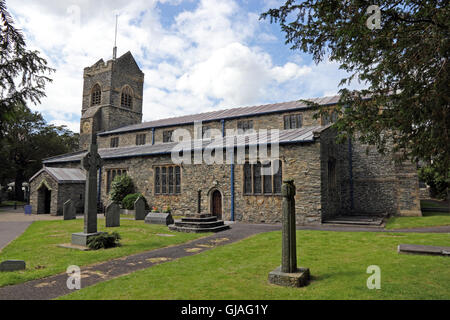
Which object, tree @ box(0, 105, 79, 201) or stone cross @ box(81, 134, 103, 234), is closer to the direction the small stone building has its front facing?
the stone cross

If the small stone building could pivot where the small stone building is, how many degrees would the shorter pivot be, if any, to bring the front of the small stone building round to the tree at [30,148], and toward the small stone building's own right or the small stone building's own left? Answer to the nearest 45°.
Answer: approximately 135° to the small stone building's own right

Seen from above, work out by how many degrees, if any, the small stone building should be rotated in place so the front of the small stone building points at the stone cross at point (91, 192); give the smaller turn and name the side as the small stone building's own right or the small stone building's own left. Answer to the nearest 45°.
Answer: approximately 45° to the small stone building's own left

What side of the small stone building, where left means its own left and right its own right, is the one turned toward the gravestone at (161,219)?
left

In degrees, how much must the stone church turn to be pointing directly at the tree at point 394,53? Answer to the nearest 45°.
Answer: approximately 45° to its left

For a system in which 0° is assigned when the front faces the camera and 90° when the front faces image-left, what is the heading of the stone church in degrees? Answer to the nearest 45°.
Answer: approximately 45°

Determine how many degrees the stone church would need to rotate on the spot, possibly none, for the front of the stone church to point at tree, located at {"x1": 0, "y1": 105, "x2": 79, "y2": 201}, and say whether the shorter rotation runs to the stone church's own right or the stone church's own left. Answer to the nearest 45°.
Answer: approximately 90° to the stone church's own right

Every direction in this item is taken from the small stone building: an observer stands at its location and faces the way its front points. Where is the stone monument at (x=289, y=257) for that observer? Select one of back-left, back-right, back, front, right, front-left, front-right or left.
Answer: front-left

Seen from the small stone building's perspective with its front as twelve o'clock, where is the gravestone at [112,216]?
The gravestone is roughly at 10 o'clock from the small stone building.

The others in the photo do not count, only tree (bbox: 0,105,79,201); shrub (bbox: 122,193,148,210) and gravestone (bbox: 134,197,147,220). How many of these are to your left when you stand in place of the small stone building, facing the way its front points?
2
